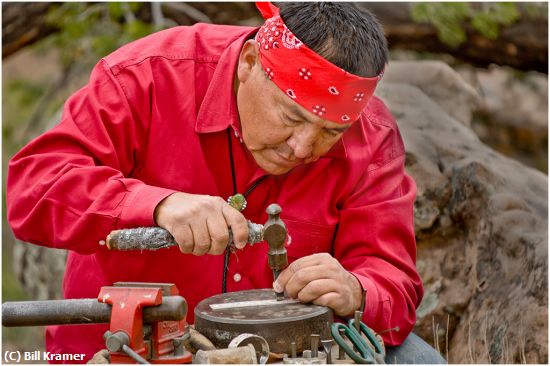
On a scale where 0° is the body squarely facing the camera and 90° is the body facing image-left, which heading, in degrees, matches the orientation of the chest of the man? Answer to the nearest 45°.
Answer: approximately 315°

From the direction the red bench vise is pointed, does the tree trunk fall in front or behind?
behind

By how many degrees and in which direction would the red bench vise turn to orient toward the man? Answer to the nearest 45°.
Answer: approximately 180°

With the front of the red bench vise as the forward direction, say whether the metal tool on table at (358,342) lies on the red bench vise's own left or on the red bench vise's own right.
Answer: on the red bench vise's own left

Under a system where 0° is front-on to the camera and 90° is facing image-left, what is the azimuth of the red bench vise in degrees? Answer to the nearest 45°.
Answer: approximately 45°
